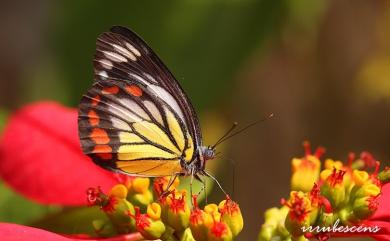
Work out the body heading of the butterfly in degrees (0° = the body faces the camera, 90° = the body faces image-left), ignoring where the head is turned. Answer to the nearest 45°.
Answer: approximately 270°

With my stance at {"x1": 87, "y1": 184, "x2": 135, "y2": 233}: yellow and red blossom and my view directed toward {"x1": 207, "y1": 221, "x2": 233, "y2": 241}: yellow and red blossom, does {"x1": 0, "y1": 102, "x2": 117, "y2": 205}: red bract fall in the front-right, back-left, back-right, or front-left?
back-left

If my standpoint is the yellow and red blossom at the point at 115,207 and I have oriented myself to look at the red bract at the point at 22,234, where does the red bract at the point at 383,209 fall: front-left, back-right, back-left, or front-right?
back-left
